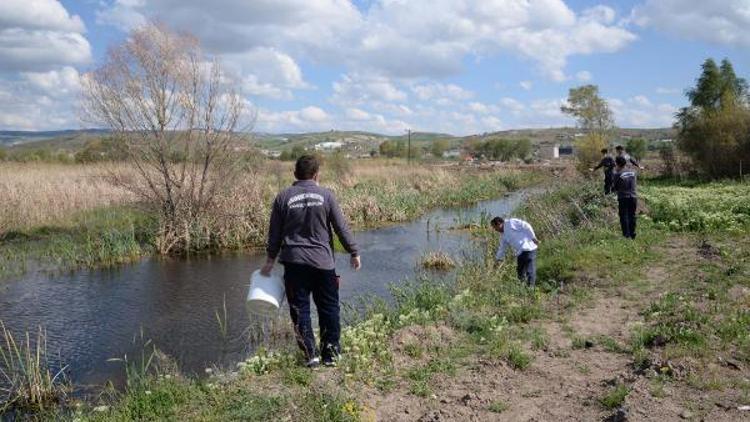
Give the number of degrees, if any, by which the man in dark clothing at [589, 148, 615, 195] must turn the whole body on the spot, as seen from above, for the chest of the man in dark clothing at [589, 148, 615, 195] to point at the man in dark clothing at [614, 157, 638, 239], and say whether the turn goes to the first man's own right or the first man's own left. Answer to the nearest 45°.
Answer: approximately 90° to the first man's own left

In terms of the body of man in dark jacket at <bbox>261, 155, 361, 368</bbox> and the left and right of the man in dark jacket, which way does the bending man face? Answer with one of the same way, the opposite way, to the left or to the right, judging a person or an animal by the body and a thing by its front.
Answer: to the left

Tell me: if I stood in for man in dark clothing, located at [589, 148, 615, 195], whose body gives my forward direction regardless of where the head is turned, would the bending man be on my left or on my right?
on my left

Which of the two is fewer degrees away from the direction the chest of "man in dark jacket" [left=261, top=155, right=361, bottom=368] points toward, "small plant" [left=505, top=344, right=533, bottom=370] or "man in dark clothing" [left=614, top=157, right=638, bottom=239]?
the man in dark clothing

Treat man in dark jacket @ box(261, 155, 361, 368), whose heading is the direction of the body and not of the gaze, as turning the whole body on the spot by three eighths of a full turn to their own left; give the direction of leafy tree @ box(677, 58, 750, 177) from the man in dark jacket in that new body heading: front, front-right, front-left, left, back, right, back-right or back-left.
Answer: back

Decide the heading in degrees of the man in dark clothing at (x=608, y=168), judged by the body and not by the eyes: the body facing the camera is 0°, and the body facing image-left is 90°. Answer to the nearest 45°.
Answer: approximately 90°

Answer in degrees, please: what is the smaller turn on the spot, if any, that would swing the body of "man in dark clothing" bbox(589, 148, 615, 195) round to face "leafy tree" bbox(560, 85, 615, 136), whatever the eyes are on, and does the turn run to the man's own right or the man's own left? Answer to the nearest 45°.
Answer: approximately 90° to the man's own right

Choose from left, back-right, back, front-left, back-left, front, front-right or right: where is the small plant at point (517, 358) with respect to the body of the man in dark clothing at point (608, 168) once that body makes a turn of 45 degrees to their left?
front-left

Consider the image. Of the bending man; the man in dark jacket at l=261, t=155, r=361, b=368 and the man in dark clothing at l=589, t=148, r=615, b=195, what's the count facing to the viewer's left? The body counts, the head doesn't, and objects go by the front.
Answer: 2

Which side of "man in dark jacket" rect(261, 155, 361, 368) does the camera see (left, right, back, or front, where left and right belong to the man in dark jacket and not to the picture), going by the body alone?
back

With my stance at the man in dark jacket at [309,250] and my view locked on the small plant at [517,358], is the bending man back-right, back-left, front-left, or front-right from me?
front-left

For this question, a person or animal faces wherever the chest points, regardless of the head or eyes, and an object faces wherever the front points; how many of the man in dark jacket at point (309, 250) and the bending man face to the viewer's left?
1

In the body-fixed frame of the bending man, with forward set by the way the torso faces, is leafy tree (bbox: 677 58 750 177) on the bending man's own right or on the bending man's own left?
on the bending man's own right

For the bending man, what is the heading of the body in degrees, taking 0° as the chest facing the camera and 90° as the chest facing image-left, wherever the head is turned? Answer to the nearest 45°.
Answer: approximately 90°

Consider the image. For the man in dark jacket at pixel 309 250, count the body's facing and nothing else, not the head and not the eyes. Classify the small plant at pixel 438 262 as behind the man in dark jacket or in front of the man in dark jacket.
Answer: in front
